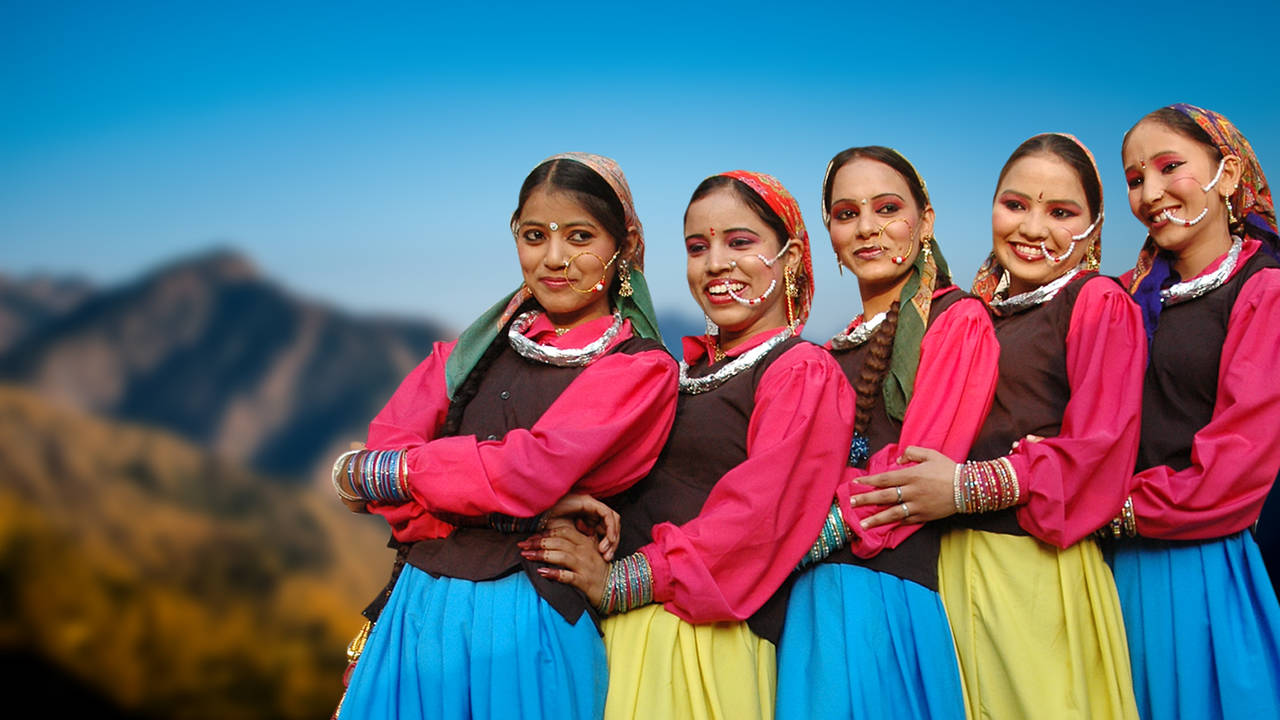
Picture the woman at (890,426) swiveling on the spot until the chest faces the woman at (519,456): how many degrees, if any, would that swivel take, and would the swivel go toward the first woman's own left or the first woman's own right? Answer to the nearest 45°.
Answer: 0° — they already face them

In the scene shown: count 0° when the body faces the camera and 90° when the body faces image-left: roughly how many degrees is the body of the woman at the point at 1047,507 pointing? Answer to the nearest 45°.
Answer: approximately 45°

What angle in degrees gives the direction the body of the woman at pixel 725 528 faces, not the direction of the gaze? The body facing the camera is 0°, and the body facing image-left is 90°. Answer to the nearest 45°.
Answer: approximately 45°
